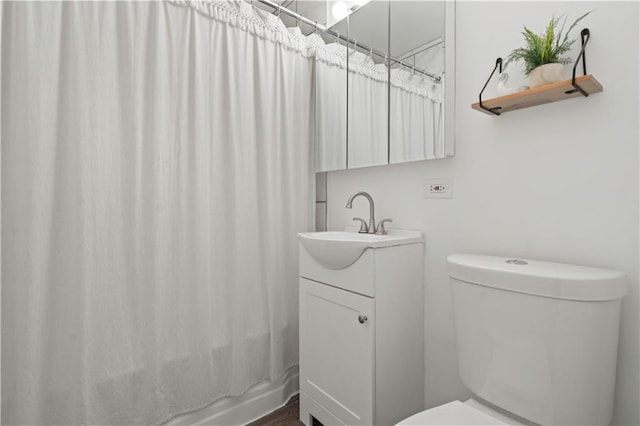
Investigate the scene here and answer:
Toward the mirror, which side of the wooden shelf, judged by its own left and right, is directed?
right

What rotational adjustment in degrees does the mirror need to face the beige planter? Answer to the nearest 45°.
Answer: approximately 90° to its left

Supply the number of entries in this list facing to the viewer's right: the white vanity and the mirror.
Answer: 0

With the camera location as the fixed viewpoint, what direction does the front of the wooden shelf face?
facing the viewer and to the left of the viewer

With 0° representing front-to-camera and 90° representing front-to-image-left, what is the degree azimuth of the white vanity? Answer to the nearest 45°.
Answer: approximately 45°

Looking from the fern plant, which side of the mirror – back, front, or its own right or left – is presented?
left

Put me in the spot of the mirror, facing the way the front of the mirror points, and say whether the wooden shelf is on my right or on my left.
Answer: on my left

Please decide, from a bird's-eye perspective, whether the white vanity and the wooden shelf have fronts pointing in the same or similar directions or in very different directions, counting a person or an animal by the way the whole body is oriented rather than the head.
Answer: same or similar directions

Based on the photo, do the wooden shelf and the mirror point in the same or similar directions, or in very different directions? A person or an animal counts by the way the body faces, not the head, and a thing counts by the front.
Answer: same or similar directions

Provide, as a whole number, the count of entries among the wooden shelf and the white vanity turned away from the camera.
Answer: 0

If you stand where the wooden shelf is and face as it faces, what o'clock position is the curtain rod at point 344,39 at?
The curtain rod is roughly at 2 o'clock from the wooden shelf.
